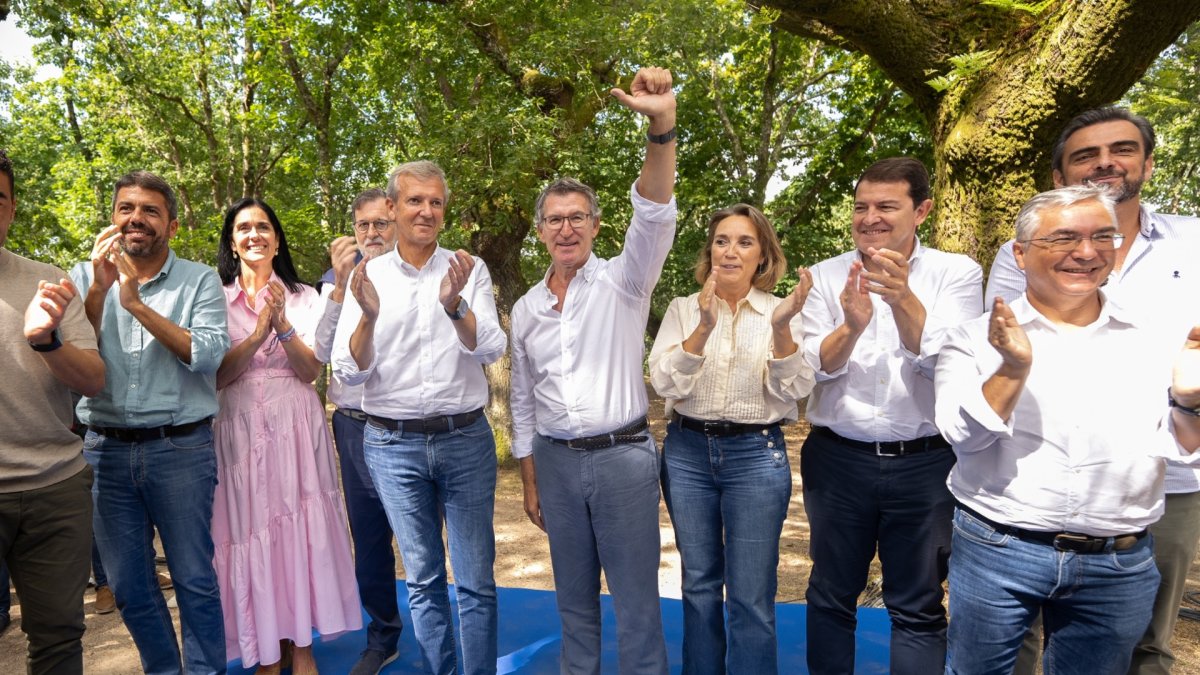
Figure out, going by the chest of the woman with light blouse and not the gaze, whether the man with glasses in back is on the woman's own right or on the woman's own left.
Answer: on the woman's own right

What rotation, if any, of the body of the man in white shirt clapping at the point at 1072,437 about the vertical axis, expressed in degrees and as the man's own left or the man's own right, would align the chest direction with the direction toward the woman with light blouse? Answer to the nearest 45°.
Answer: approximately 90° to the man's own right

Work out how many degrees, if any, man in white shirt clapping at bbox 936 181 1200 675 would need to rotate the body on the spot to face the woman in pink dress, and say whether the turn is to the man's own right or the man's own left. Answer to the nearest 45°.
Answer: approximately 90° to the man's own right

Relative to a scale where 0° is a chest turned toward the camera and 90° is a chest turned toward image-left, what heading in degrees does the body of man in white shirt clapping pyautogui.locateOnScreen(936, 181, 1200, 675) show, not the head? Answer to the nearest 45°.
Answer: approximately 0°

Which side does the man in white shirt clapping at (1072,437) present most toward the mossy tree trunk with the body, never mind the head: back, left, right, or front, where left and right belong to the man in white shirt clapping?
back

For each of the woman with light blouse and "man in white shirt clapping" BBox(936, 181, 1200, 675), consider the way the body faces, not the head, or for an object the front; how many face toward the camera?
2
